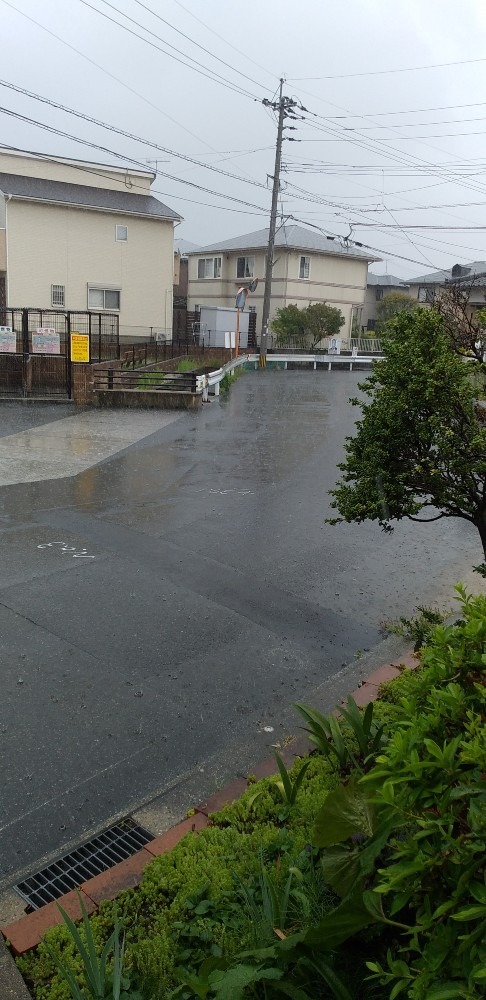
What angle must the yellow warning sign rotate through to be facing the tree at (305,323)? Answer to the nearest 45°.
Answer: approximately 135° to its left

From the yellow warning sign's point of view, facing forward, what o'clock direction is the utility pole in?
The utility pole is roughly at 7 o'clock from the yellow warning sign.

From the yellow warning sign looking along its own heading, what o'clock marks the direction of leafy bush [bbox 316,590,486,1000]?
The leafy bush is roughly at 12 o'clock from the yellow warning sign.

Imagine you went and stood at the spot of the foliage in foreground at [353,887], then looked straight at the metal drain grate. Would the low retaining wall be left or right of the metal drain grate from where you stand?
right

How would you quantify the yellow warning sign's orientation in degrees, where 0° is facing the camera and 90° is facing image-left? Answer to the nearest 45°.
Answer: approximately 0°

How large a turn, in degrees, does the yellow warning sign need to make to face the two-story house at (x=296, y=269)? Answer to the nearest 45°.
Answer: approximately 135° to its left

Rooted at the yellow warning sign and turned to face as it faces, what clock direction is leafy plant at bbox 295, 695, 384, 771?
The leafy plant is roughly at 12 o'clock from the yellow warning sign.

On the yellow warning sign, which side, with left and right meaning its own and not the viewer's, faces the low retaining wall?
left

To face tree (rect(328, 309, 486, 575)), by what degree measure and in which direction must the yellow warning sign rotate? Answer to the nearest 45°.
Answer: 0° — it already faces it

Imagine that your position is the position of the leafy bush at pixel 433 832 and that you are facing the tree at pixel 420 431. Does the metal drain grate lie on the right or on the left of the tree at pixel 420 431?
left

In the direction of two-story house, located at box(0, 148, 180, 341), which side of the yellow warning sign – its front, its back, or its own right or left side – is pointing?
back

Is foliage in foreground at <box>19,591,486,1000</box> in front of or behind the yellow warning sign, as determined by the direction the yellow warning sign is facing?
in front

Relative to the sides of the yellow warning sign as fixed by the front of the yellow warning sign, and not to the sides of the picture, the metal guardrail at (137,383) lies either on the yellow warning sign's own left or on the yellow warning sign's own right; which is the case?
on the yellow warning sign's own left

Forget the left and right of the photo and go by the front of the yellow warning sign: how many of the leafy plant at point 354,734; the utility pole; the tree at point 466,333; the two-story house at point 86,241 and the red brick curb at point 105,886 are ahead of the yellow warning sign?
3

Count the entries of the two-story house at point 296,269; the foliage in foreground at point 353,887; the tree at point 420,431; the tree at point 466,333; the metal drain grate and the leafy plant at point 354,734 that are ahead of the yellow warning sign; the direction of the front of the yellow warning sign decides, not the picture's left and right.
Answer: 5

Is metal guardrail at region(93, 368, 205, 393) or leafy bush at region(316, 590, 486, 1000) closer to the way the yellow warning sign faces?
the leafy bush
